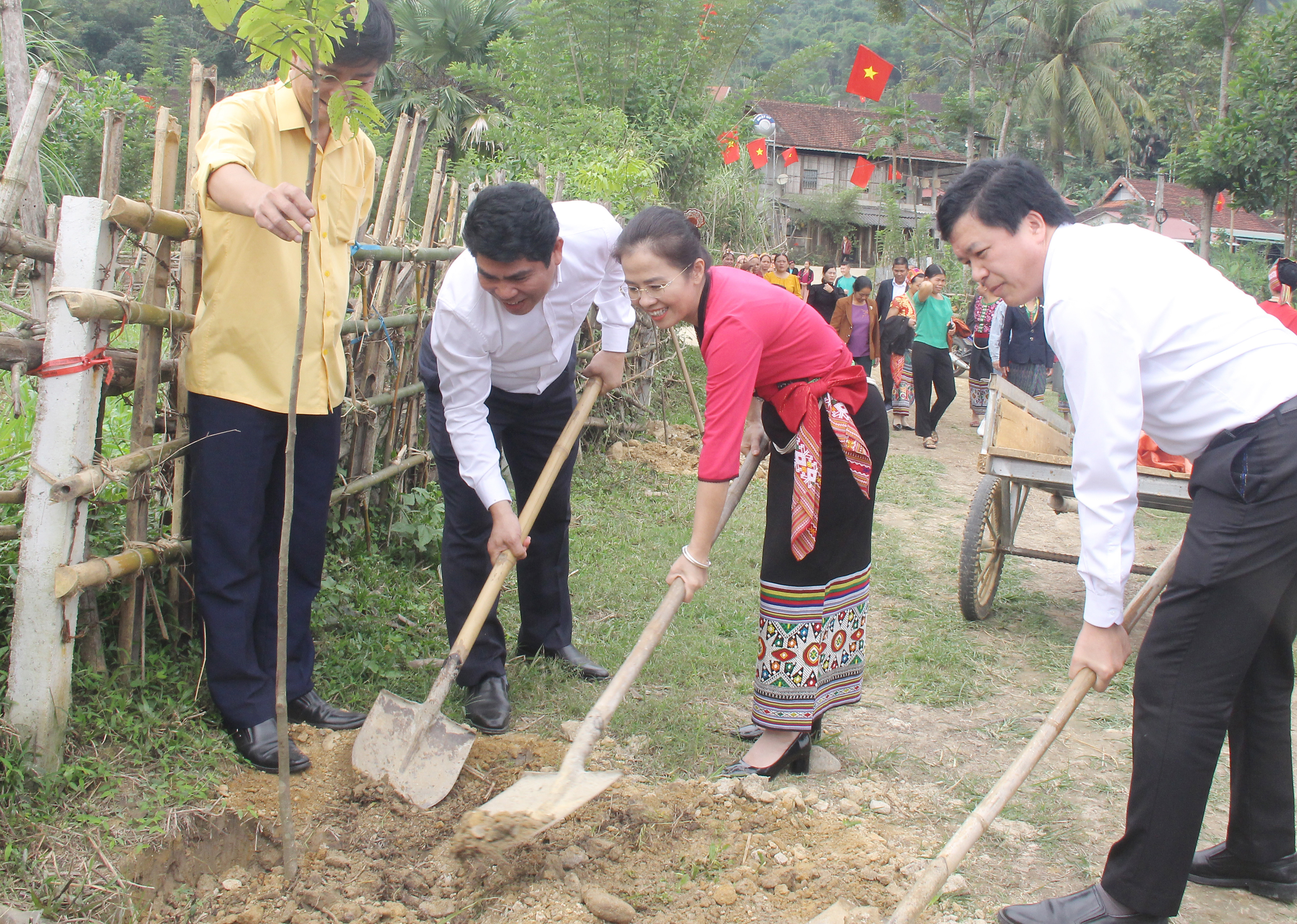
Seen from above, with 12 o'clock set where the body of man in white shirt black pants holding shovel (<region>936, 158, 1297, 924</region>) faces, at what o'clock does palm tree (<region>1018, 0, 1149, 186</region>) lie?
The palm tree is roughly at 3 o'clock from the man in white shirt black pants holding shovel.

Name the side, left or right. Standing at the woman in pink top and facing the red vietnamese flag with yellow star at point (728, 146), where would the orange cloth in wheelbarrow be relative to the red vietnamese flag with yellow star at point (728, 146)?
right

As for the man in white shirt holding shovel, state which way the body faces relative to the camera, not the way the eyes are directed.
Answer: toward the camera

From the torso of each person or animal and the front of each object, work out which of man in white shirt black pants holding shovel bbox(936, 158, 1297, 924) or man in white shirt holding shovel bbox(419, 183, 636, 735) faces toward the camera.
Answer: the man in white shirt holding shovel

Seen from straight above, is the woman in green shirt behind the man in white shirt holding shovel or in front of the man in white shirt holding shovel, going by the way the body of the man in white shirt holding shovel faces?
behind

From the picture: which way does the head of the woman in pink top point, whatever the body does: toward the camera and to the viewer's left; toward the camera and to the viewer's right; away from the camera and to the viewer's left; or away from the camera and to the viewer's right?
toward the camera and to the viewer's left

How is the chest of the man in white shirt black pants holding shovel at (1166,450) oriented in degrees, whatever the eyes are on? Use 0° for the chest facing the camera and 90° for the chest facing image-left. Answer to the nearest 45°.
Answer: approximately 90°

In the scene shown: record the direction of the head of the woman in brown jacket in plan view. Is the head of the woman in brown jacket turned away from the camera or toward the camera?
toward the camera

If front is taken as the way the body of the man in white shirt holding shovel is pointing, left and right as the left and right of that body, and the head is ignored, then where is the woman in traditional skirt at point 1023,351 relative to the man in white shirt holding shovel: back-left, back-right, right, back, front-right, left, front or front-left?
back-left

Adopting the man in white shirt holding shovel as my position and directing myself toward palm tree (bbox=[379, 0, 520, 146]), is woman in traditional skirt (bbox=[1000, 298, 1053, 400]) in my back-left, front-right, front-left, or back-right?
front-right

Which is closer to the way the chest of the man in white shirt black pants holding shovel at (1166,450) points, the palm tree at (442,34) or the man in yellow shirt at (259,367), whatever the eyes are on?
the man in yellow shirt

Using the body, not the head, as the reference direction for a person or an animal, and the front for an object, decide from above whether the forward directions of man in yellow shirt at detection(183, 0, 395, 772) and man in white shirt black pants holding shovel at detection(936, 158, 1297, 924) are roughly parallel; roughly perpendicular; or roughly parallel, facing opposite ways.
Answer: roughly parallel, facing opposite ways

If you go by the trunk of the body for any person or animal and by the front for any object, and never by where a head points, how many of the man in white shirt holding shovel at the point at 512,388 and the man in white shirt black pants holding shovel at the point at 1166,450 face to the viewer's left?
1
